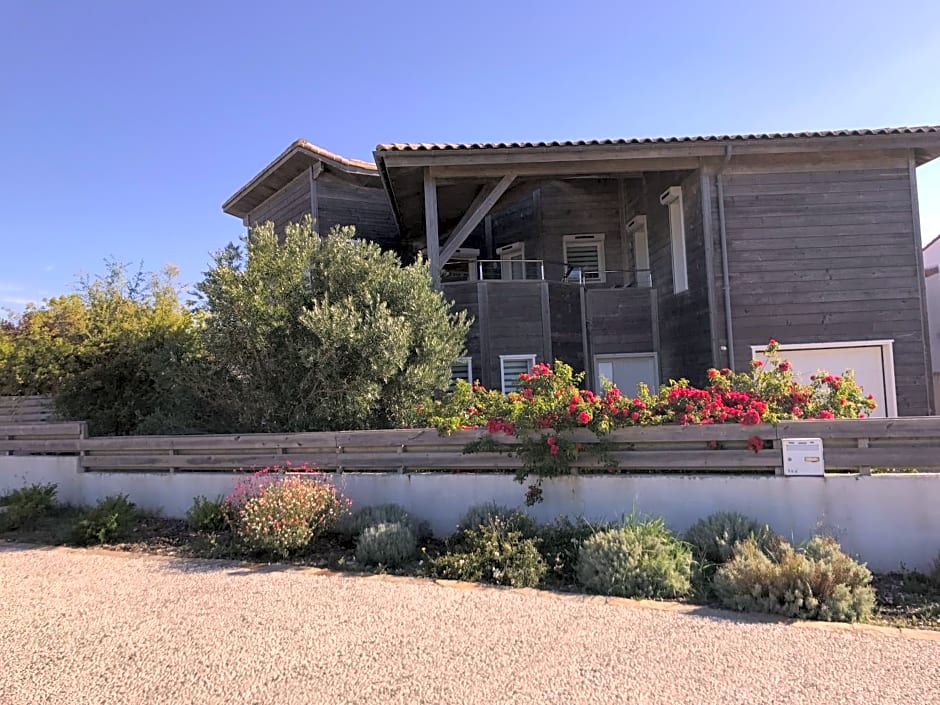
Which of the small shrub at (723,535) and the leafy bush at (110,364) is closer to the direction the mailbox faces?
the small shrub

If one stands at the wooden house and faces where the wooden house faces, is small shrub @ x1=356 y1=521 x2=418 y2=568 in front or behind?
in front

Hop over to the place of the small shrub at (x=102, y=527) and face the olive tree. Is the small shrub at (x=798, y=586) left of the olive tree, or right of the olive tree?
right

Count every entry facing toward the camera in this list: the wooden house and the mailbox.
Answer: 2

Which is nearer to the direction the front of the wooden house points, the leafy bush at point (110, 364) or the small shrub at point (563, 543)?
the small shrub

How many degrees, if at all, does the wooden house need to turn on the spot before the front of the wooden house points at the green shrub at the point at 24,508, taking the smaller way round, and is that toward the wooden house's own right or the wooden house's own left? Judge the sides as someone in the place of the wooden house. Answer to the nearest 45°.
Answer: approximately 45° to the wooden house's own right

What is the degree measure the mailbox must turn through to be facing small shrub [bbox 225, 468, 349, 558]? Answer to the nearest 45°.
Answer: approximately 90° to its right

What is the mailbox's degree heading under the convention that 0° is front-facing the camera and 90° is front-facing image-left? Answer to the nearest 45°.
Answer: approximately 0°

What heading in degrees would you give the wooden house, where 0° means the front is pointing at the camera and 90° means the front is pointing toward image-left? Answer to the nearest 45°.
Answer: approximately 0°
